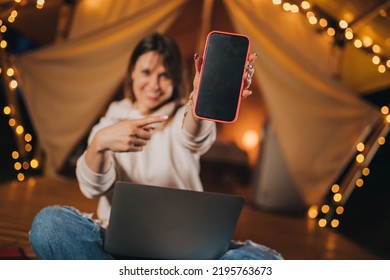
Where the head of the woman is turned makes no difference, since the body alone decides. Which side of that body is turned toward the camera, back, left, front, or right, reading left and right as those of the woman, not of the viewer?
front
